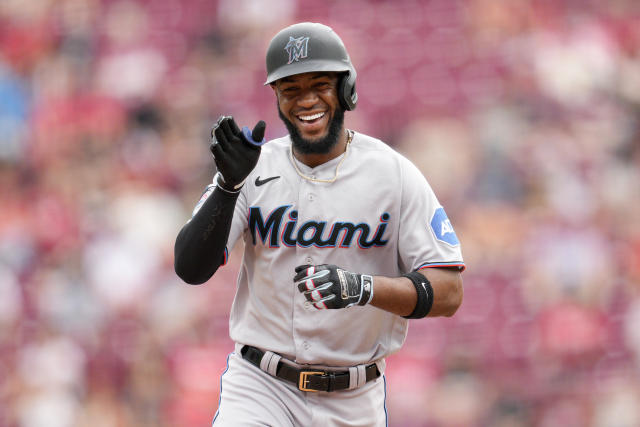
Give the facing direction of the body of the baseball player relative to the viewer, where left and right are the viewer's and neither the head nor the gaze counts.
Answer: facing the viewer

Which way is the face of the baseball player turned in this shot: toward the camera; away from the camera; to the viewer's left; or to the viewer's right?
toward the camera
